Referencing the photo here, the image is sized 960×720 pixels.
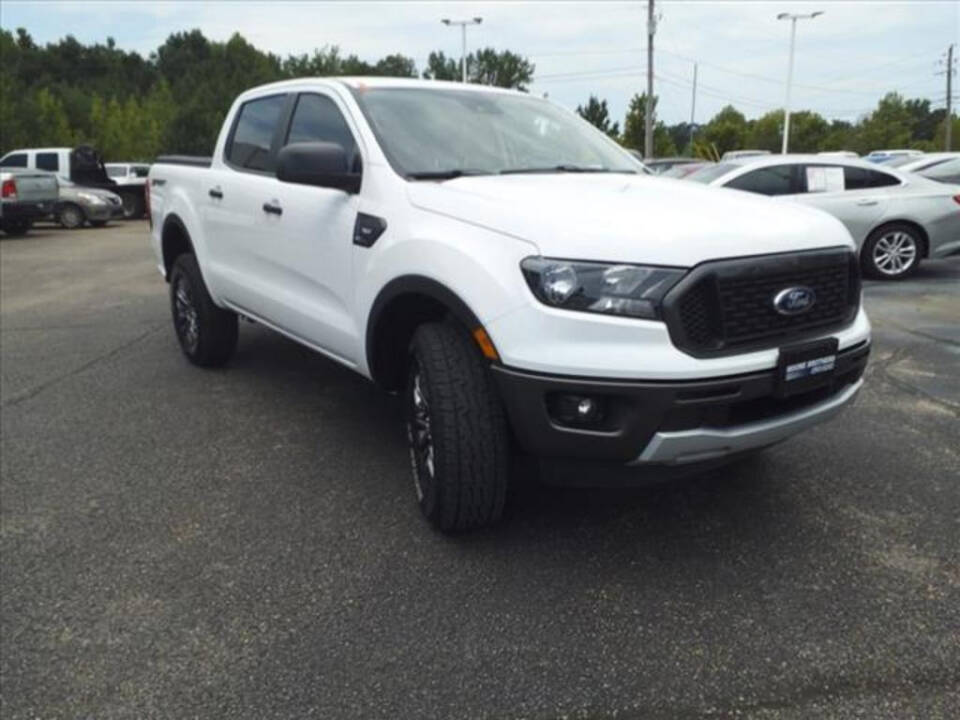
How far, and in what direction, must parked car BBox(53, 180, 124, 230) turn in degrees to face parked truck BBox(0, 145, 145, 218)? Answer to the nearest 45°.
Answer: approximately 135° to its left

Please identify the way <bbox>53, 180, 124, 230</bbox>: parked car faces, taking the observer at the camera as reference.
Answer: facing the viewer and to the right of the viewer

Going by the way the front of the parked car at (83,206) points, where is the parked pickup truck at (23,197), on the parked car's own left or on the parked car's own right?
on the parked car's own right

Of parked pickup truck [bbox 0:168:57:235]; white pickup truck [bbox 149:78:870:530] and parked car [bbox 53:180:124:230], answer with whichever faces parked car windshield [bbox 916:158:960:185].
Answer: parked car [bbox 53:180:124:230]

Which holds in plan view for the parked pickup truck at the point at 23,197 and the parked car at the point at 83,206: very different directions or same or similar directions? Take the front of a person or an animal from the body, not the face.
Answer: very different directions

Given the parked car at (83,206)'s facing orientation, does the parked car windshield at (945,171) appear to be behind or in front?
in front

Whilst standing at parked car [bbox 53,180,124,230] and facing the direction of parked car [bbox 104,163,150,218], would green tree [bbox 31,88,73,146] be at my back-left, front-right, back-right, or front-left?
front-left

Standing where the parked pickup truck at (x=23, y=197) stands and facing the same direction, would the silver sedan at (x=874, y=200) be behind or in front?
behind

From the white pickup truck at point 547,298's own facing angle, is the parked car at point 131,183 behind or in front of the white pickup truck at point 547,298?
behind

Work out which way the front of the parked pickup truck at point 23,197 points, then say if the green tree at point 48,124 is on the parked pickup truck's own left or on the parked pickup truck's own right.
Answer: on the parked pickup truck's own right

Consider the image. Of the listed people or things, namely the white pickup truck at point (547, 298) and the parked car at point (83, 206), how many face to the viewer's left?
0

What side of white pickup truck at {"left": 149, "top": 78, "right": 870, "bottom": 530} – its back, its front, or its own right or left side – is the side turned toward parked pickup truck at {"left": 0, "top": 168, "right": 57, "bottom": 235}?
back

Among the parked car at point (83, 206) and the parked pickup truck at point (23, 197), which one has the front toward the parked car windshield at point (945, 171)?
the parked car at point (83, 206)

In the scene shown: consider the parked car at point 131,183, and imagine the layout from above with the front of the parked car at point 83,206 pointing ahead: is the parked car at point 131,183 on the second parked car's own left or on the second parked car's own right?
on the second parked car's own left

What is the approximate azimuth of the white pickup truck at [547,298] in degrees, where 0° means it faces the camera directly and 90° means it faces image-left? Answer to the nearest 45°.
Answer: approximately 315°
